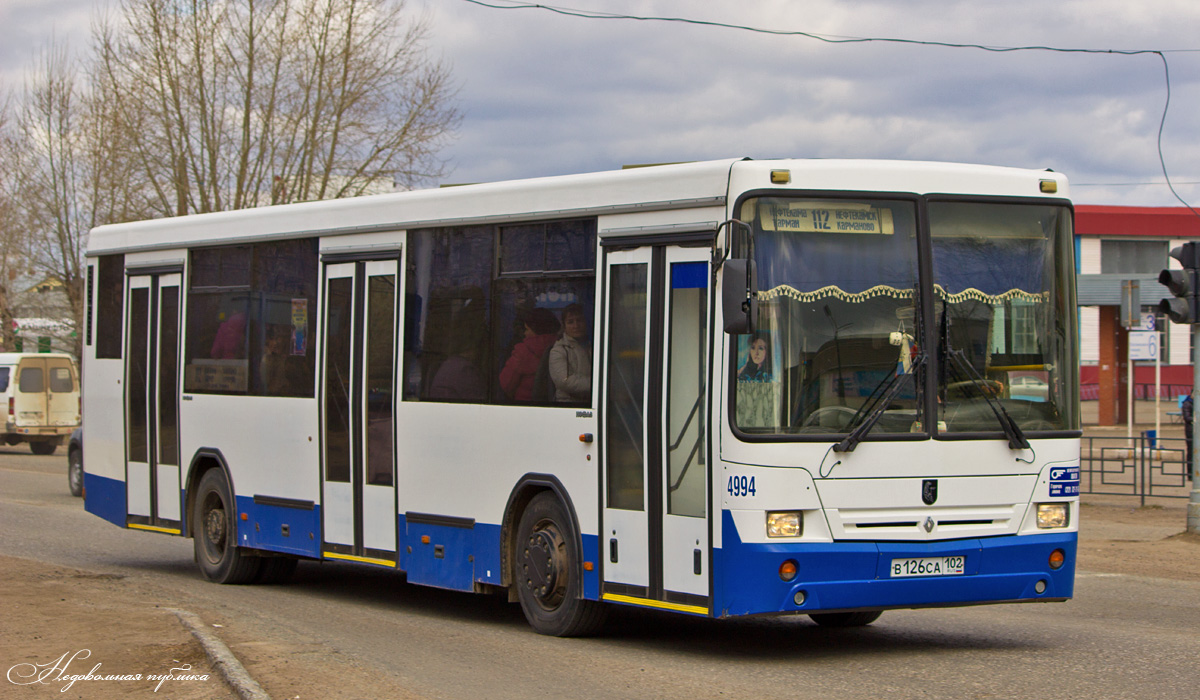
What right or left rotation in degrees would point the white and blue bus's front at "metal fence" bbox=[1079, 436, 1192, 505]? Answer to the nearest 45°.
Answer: approximately 90° to its left

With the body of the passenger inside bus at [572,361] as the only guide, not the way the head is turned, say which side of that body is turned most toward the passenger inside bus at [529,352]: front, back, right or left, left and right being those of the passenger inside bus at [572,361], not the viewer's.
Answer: back

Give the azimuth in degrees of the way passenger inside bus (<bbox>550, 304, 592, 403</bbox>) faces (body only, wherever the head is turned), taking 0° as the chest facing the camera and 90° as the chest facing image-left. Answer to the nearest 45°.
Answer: approximately 315°

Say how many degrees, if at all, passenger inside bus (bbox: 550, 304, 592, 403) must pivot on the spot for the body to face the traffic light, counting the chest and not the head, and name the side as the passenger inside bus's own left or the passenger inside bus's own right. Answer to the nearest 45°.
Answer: approximately 90° to the passenger inside bus's own left
